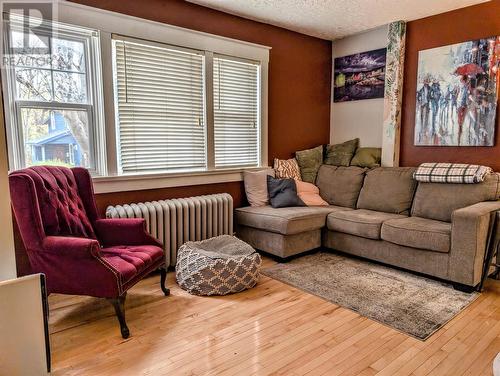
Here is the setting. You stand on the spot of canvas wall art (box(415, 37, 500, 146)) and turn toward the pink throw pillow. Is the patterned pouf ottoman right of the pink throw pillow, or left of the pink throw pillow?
left

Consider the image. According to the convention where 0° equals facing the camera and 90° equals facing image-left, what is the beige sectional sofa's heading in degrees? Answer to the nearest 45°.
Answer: approximately 45°

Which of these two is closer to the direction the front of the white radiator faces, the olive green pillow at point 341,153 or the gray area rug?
the gray area rug

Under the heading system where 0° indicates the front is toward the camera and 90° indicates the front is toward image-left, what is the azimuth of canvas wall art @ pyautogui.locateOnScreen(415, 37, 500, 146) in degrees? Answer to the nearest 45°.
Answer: approximately 45°

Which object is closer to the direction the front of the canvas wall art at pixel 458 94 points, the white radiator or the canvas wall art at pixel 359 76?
the white radiator

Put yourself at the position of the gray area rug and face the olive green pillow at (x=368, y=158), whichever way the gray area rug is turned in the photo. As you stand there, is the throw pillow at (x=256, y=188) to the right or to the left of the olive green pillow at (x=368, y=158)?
left

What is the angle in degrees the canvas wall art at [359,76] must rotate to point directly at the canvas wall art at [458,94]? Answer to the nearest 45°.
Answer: approximately 90° to its left

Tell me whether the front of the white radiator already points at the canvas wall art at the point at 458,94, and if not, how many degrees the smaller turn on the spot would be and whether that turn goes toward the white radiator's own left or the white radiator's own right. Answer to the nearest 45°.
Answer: approximately 45° to the white radiator's own left

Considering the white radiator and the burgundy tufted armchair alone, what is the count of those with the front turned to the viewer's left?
0

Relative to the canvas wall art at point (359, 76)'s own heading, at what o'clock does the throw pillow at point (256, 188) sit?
The throw pillow is roughly at 12 o'clock from the canvas wall art.
